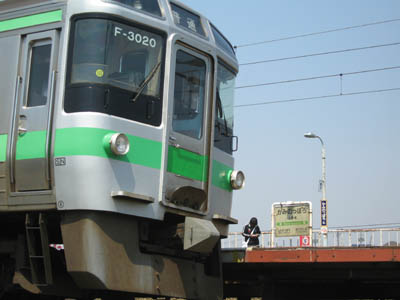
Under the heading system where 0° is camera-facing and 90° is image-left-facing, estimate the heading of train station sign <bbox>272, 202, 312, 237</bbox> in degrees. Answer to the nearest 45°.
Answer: approximately 0°

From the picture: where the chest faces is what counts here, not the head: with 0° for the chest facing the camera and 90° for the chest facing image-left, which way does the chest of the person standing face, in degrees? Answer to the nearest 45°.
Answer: approximately 0°

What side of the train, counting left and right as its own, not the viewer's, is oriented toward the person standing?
left

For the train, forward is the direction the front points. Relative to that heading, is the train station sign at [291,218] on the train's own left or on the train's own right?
on the train's own left

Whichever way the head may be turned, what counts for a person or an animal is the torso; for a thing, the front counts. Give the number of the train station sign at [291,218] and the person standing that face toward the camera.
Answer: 2

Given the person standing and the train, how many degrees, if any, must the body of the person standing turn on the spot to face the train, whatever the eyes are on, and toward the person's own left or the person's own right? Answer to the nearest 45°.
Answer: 0° — they already face it

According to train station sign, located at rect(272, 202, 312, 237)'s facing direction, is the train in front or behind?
in front
